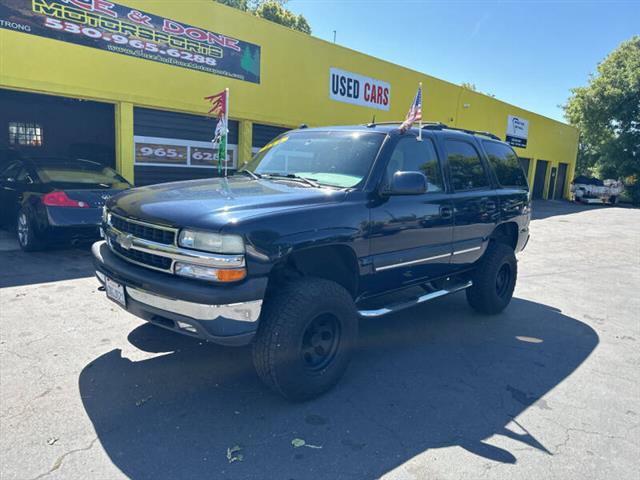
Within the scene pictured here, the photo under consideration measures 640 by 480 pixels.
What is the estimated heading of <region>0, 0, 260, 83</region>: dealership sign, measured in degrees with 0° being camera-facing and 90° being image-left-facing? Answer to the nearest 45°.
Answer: approximately 315°

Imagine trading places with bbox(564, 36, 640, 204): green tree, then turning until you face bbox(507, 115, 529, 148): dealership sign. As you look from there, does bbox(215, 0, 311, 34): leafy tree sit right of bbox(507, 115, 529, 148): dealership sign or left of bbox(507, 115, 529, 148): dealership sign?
right

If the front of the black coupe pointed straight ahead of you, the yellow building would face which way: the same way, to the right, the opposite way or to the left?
the opposite way

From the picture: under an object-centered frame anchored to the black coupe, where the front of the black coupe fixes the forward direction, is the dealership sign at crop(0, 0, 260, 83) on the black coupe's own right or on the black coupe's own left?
on the black coupe's own right

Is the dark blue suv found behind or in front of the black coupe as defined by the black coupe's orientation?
behind

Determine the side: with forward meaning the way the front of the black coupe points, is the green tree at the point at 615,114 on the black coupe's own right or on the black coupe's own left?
on the black coupe's own right

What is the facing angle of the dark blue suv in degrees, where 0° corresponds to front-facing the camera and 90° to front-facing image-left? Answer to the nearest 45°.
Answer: approximately 45°

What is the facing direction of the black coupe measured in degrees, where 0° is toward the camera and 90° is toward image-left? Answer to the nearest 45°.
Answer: approximately 135°

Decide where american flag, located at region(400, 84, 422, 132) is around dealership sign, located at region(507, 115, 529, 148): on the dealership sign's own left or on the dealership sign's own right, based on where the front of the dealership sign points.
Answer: on the dealership sign's own right

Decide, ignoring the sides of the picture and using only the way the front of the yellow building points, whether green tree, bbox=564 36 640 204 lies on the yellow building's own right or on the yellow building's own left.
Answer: on the yellow building's own left

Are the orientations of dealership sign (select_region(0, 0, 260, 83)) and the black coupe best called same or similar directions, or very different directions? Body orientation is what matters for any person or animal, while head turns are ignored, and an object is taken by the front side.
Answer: very different directions

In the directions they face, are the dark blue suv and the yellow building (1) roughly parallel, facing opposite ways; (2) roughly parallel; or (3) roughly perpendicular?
roughly perpendicular
